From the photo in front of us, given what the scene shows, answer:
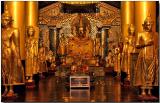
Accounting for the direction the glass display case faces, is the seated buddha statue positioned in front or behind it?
behind

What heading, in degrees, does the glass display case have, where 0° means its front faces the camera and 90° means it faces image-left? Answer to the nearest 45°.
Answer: approximately 0°

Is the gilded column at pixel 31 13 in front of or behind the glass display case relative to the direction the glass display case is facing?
behind

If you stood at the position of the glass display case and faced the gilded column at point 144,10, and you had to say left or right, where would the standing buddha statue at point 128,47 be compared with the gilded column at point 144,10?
left

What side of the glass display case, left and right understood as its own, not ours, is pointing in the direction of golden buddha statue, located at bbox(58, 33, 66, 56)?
back

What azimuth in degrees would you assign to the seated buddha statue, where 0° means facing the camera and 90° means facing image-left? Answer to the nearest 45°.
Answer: approximately 0°

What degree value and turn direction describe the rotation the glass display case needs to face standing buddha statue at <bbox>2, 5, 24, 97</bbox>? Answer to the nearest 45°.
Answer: approximately 45° to its right

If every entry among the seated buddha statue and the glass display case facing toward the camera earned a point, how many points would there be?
2
